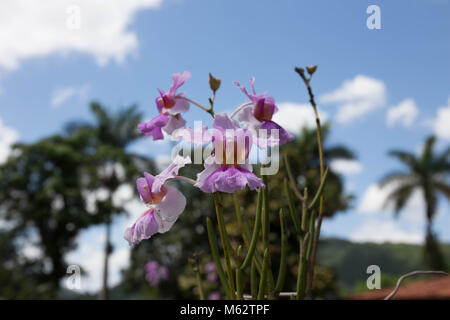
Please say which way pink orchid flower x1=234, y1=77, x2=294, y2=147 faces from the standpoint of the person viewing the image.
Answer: facing the viewer and to the right of the viewer

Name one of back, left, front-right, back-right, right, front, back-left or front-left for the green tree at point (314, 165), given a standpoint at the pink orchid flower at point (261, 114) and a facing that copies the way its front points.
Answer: back-left
